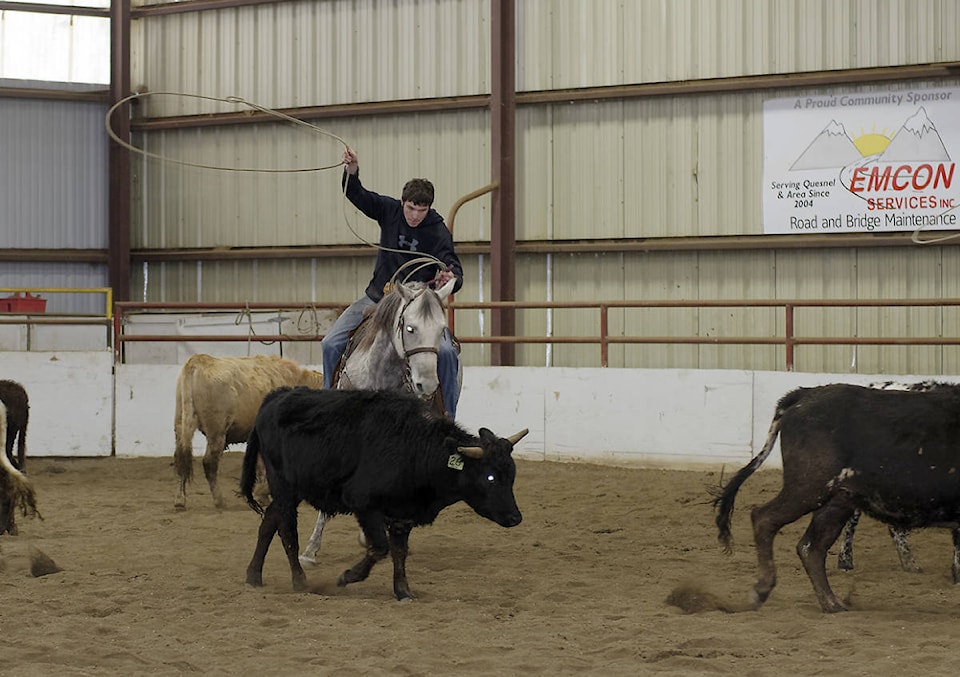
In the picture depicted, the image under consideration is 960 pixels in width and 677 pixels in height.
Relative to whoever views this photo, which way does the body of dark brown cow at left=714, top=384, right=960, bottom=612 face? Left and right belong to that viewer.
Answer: facing to the right of the viewer

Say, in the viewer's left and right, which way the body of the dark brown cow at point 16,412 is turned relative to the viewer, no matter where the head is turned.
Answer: facing to the left of the viewer

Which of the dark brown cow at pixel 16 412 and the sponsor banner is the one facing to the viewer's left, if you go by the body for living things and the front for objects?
the dark brown cow

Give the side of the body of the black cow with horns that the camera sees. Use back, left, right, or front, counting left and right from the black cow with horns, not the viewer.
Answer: right

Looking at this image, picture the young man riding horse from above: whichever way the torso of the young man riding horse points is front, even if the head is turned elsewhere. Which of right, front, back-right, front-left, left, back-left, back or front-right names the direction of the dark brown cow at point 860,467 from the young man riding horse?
front-left

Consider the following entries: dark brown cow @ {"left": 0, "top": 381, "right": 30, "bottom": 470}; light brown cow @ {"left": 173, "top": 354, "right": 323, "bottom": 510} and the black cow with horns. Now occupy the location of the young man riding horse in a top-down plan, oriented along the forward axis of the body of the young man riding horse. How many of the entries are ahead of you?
1

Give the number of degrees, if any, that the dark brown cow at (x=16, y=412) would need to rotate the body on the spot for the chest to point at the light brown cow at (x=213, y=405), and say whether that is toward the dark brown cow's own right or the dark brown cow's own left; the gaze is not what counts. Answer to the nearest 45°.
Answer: approximately 180°

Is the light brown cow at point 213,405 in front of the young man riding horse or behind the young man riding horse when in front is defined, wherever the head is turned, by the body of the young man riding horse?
behind

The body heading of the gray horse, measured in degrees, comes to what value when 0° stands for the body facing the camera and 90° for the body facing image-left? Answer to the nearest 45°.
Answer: approximately 315°

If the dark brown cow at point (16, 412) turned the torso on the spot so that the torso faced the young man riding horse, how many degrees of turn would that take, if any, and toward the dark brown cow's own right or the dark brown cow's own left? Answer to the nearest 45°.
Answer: approximately 135° to the dark brown cow's own left
